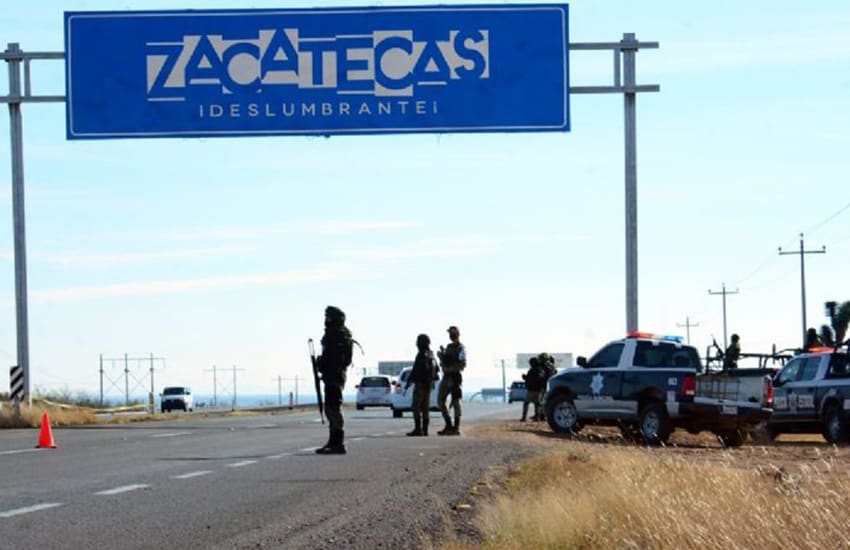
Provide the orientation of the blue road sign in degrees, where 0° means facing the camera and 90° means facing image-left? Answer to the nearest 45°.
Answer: approximately 0°

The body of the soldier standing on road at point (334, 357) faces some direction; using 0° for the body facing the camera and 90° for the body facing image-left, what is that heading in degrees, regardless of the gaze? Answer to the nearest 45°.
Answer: approximately 90°

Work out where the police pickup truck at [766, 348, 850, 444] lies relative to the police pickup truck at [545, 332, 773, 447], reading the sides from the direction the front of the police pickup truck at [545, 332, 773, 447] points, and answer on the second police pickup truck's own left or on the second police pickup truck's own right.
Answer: on the second police pickup truck's own right

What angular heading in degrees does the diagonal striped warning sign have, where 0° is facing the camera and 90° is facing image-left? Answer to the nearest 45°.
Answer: approximately 0°

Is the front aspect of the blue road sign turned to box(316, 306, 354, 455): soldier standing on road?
yes

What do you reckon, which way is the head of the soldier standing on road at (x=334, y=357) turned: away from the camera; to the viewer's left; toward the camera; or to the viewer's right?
to the viewer's left
